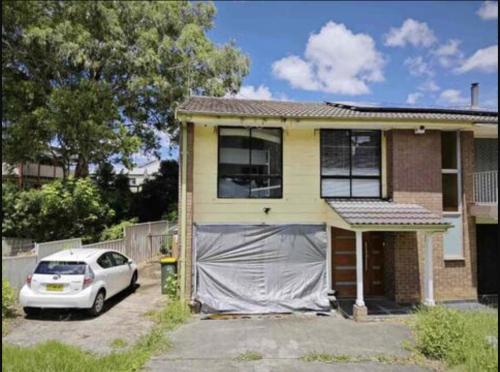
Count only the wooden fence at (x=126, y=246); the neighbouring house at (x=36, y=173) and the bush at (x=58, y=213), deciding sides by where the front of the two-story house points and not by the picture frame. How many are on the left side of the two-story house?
0

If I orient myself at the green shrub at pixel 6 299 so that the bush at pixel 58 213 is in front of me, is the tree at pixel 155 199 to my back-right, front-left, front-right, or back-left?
front-right

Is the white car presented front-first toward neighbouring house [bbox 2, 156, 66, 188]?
no

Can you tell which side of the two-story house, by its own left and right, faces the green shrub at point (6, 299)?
right

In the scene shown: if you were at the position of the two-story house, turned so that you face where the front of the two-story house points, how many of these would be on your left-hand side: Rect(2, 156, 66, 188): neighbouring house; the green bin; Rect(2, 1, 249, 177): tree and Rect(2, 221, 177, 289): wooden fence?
0

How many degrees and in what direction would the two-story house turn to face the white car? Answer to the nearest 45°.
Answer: approximately 45° to its right

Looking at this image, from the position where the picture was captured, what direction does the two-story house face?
facing the viewer

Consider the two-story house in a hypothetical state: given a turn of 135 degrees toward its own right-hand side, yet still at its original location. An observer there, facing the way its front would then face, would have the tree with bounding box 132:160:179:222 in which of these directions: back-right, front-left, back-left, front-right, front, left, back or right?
front
